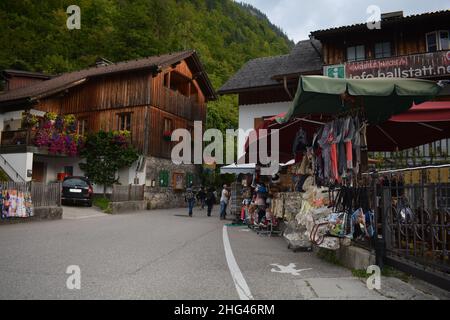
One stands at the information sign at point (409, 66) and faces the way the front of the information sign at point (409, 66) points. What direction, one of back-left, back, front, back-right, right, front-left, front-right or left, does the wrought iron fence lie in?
front-left

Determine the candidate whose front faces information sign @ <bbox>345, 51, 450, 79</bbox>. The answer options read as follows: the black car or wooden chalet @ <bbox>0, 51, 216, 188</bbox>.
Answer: the wooden chalet

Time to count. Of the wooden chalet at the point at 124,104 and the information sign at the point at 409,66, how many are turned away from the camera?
0

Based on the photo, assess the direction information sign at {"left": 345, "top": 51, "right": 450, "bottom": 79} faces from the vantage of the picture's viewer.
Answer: facing the viewer and to the left of the viewer

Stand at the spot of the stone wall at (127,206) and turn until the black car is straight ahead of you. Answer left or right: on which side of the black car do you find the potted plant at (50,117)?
right

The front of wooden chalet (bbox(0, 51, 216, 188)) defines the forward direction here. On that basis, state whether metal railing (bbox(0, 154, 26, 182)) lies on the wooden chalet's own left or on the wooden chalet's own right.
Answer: on the wooden chalet's own right

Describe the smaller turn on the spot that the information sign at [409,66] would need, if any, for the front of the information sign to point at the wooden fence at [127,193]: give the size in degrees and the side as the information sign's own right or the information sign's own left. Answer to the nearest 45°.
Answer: approximately 45° to the information sign's own right

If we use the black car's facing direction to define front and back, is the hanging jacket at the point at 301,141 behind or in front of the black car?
behind

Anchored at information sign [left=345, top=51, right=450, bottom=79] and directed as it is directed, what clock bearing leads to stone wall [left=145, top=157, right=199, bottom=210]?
The stone wall is roughly at 2 o'clock from the information sign.

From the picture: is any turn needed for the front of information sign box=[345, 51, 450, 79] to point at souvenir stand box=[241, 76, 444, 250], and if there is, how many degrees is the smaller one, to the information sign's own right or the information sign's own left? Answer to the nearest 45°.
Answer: approximately 45° to the information sign's own left

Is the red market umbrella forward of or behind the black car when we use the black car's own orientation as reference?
behind
